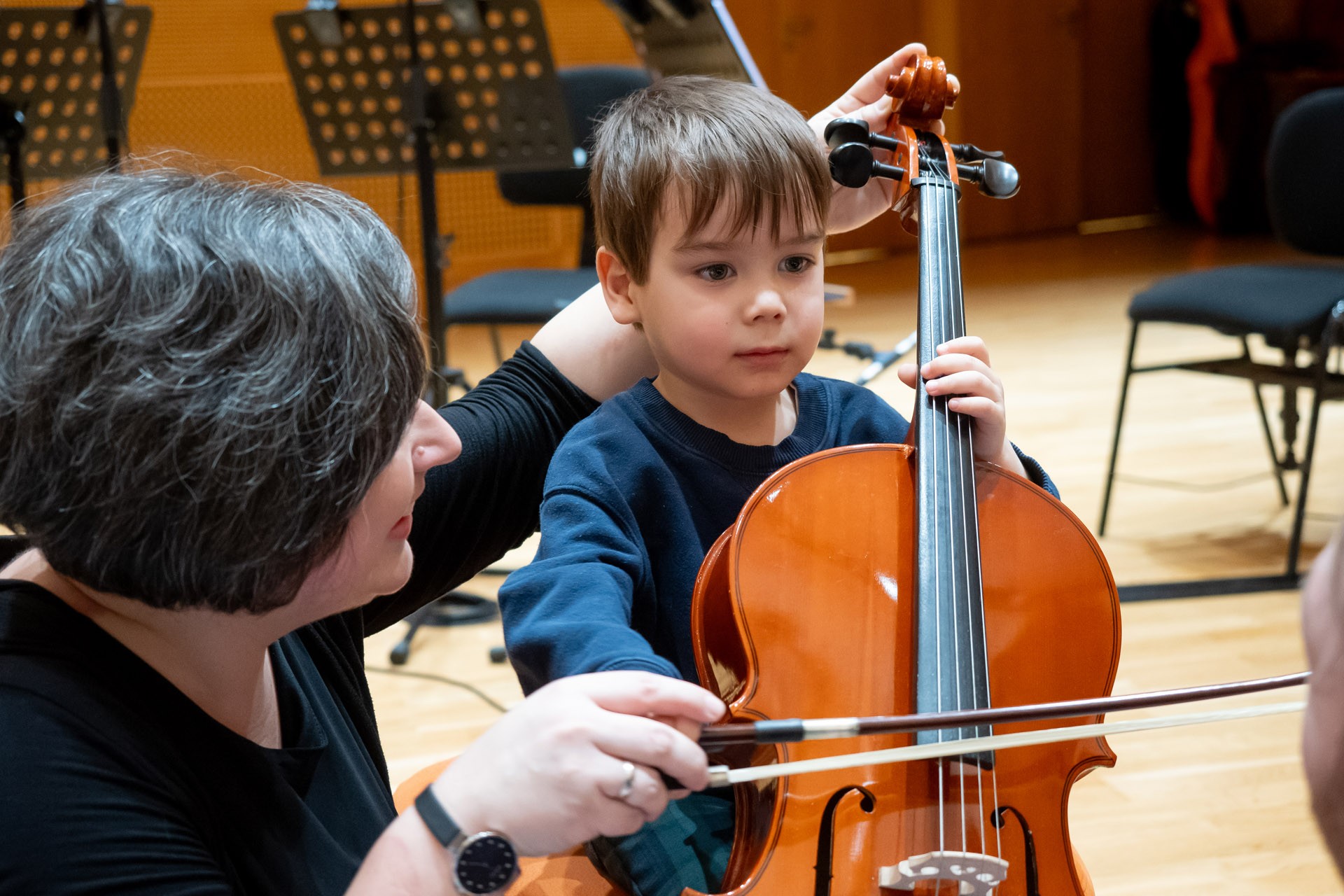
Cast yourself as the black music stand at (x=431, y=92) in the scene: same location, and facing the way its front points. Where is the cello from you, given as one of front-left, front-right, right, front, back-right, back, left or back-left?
back

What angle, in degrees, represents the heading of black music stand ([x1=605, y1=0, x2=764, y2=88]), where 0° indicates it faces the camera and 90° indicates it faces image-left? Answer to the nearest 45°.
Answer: approximately 225°

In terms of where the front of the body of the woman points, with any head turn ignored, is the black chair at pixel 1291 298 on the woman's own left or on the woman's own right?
on the woman's own left

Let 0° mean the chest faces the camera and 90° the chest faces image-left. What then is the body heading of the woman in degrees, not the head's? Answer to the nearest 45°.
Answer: approximately 315°

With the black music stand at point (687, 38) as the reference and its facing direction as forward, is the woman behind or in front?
behind

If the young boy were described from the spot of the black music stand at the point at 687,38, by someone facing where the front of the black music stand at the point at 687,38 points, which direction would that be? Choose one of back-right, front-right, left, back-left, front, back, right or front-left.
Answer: back-right

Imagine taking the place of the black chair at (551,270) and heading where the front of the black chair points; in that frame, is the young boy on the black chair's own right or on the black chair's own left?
on the black chair's own left

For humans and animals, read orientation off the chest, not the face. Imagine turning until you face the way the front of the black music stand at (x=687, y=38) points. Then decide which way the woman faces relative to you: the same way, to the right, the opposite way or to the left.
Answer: to the right

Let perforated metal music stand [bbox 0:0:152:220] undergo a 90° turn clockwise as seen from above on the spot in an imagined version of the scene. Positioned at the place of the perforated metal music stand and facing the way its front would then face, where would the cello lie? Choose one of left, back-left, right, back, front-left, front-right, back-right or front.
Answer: right

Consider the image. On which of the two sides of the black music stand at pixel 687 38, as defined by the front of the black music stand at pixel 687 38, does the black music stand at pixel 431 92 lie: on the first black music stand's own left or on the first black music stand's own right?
on the first black music stand's own left

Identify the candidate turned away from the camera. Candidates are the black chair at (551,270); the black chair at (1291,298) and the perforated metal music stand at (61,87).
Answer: the perforated metal music stand

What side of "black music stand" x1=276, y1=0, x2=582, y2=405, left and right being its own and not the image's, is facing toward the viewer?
back

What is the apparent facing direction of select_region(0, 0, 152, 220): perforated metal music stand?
away from the camera

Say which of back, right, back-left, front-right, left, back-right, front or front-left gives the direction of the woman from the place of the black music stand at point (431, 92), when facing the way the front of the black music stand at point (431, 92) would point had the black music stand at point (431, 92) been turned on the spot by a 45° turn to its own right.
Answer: back-right

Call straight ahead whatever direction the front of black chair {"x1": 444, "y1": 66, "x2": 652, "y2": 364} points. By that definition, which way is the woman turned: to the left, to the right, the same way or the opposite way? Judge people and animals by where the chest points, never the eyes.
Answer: to the left

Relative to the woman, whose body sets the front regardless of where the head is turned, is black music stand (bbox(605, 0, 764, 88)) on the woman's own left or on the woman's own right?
on the woman's own left
